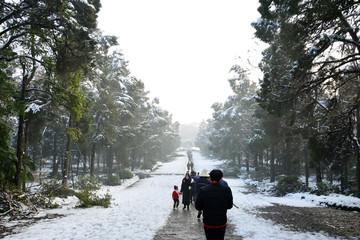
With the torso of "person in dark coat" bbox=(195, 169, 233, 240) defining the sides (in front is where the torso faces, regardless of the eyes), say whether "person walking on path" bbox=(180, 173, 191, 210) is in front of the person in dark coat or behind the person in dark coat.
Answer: in front

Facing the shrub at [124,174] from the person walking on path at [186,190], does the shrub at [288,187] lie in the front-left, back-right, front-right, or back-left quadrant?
front-right

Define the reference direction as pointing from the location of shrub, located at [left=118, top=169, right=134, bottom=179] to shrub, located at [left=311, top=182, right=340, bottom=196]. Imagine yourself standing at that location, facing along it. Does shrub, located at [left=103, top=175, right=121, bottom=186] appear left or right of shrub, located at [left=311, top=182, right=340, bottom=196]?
right

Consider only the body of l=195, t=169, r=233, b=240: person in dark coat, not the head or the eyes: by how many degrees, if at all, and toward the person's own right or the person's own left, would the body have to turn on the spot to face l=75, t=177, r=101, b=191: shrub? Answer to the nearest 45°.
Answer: approximately 45° to the person's own left

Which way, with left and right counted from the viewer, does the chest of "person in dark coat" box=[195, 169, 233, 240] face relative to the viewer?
facing away from the viewer

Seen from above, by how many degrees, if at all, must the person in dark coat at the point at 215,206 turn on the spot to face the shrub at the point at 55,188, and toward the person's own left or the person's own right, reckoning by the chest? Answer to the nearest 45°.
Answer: approximately 45° to the person's own left
